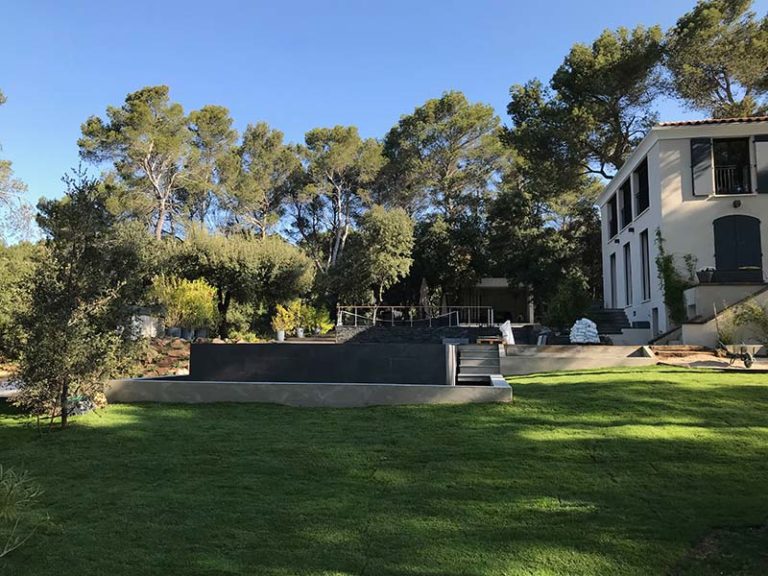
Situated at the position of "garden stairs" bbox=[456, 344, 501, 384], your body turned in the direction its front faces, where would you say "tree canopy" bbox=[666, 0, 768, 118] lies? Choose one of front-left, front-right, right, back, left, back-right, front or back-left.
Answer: back-left

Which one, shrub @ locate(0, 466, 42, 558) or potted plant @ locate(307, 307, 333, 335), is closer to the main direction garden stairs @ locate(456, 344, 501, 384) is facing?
the shrub

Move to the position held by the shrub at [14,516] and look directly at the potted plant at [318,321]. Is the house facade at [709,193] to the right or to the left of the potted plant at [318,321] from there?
right

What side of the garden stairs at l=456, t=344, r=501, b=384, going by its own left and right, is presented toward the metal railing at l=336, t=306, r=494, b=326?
back

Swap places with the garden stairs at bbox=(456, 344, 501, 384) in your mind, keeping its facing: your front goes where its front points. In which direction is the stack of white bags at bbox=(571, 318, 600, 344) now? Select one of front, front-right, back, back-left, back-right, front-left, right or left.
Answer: back-left

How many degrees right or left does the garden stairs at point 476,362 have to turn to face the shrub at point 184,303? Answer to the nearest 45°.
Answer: approximately 135° to its right

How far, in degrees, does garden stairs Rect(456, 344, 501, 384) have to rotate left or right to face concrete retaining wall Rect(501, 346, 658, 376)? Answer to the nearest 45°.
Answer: approximately 90° to its left

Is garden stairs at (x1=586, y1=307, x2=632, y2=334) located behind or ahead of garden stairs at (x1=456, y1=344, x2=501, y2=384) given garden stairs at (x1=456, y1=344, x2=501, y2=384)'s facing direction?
behind

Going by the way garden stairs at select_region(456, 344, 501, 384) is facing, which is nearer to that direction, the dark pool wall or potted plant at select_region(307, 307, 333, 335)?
the dark pool wall

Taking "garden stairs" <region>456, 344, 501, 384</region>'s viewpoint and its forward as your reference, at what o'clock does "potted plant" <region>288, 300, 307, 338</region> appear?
The potted plant is roughly at 5 o'clock from the garden stairs.

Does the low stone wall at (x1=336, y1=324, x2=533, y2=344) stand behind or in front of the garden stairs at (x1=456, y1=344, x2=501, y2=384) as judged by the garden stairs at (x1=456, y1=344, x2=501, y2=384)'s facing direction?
behind

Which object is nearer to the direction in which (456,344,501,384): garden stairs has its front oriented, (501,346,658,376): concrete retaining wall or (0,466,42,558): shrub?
the shrub

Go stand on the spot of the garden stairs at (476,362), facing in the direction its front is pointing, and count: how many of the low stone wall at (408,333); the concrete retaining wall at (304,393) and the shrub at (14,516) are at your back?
1

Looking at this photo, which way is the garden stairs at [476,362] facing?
toward the camera

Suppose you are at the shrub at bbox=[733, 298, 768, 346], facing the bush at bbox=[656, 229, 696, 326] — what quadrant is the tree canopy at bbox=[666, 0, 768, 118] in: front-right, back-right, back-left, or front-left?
front-right

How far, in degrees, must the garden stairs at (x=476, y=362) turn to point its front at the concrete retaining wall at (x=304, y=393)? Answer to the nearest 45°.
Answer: approximately 45° to its right

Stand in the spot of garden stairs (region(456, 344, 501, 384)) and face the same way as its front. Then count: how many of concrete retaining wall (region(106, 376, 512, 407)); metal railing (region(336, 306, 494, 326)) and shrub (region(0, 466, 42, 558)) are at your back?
1

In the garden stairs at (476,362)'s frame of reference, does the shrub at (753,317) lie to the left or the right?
on its left
